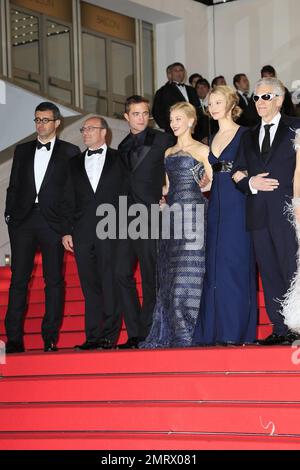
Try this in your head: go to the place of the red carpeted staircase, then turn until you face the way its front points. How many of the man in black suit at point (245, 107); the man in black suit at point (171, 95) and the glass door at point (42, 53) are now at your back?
3

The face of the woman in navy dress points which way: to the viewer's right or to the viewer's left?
to the viewer's left

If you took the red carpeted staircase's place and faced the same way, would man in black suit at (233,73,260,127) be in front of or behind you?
behind

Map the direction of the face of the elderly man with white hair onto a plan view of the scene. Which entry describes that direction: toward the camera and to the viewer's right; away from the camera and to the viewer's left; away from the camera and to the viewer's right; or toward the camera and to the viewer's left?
toward the camera and to the viewer's left

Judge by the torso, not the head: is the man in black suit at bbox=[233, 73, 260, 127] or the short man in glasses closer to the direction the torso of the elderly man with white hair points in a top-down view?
the short man in glasses

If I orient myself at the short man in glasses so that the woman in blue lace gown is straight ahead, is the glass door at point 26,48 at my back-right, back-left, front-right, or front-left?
back-left

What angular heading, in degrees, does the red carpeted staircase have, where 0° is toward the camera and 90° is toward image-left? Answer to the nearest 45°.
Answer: approximately 0°

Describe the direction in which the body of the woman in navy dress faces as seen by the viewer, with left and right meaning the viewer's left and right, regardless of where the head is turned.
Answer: facing the viewer and to the left of the viewer

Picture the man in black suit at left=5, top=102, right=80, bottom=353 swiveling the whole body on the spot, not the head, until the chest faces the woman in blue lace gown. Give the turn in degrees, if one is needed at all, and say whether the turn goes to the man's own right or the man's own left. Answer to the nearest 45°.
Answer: approximately 45° to the man's own left

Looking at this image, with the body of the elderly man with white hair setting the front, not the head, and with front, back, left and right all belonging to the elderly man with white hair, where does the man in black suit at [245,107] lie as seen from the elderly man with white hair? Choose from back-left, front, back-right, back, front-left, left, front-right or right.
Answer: back-right

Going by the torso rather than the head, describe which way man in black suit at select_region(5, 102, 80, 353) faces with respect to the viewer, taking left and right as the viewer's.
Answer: facing the viewer
